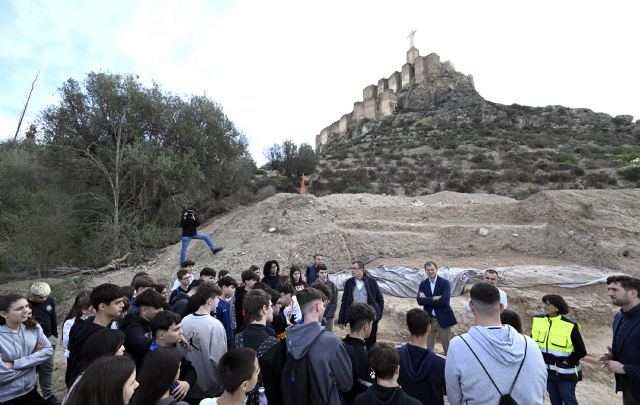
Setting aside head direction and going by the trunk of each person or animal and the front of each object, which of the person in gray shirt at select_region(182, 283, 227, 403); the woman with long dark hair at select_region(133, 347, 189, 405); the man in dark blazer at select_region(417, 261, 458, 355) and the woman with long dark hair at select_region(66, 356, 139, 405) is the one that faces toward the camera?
the man in dark blazer

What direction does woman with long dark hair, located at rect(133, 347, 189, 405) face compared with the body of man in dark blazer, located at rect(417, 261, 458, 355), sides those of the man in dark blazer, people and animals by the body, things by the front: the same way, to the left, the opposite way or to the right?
the opposite way

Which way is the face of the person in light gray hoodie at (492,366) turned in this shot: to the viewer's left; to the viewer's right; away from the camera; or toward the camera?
away from the camera

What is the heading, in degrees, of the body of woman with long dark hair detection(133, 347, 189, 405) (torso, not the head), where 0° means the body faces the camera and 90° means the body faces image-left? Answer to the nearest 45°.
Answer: approximately 225°

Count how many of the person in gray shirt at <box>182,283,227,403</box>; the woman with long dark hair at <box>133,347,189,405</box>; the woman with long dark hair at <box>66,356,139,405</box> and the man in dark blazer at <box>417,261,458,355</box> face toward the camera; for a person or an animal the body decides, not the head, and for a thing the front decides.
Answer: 1

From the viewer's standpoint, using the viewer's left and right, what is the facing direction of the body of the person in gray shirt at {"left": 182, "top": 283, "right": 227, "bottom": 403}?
facing away from the viewer and to the right of the viewer

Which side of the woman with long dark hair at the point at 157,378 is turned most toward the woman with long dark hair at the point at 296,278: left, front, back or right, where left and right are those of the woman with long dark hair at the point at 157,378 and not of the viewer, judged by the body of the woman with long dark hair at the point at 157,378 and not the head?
front

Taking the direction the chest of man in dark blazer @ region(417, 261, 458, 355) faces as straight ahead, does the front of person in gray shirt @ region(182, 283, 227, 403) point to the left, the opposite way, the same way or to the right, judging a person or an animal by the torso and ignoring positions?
the opposite way

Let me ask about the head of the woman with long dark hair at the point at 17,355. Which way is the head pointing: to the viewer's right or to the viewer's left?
to the viewer's right

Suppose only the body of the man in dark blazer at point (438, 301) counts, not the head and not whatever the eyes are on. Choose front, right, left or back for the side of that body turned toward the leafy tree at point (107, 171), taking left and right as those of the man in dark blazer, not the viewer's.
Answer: right

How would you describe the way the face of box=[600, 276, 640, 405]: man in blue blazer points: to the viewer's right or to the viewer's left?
to the viewer's left

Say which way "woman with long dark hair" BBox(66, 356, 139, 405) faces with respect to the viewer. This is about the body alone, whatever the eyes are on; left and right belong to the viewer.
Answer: facing away from the viewer and to the right of the viewer

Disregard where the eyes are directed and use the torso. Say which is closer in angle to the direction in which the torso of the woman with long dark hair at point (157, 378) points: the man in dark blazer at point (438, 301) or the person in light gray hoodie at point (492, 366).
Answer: the man in dark blazer
